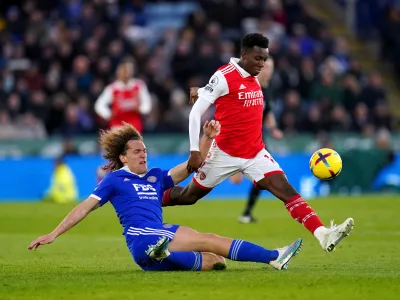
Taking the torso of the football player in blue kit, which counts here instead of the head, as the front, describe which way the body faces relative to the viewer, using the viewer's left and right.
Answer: facing the viewer and to the right of the viewer

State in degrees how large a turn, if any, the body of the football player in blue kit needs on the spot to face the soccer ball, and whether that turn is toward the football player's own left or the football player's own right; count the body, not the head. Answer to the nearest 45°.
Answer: approximately 90° to the football player's own left

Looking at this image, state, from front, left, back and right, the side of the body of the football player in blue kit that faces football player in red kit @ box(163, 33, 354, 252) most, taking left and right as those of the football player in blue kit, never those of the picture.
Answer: left

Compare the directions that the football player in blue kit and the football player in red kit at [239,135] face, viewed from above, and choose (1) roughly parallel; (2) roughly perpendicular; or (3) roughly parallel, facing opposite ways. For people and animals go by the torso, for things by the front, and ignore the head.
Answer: roughly parallel

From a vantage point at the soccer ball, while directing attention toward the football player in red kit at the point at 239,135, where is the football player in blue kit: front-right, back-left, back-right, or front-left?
front-left

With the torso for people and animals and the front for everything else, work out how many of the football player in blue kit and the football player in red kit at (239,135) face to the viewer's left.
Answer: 0

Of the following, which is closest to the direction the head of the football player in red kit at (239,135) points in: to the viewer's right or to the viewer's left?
to the viewer's right
